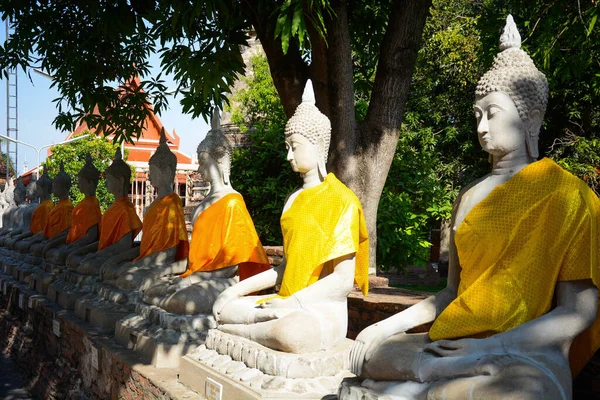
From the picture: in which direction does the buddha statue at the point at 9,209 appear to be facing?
to the viewer's left

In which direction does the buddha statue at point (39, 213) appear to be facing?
to the viewer's left

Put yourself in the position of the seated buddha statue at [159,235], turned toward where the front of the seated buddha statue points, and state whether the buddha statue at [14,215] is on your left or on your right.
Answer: on your right

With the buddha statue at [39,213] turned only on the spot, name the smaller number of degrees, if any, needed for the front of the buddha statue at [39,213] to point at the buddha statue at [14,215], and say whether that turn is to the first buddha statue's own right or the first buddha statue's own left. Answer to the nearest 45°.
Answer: approximately 90° to the first buddha statue's own right

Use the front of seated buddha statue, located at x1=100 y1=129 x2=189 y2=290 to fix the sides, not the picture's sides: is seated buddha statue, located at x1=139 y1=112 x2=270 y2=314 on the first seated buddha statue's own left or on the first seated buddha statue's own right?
on the first seated buddha statue's own left

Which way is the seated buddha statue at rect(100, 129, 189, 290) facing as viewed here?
to the viewer's left

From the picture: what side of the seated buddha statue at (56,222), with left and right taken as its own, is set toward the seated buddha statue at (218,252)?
left

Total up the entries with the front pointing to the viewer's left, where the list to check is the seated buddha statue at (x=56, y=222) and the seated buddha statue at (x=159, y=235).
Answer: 2

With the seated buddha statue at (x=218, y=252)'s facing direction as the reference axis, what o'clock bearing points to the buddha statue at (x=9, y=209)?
The buddha statue is roughly at 2 o'clock from the seated buddha statue.

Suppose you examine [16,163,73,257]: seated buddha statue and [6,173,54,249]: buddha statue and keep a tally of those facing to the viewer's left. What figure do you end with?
2

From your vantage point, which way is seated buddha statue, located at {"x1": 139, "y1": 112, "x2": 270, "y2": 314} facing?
to the viewer's left

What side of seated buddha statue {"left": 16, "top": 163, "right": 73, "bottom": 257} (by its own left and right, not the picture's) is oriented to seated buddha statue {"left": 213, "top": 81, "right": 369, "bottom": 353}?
left
